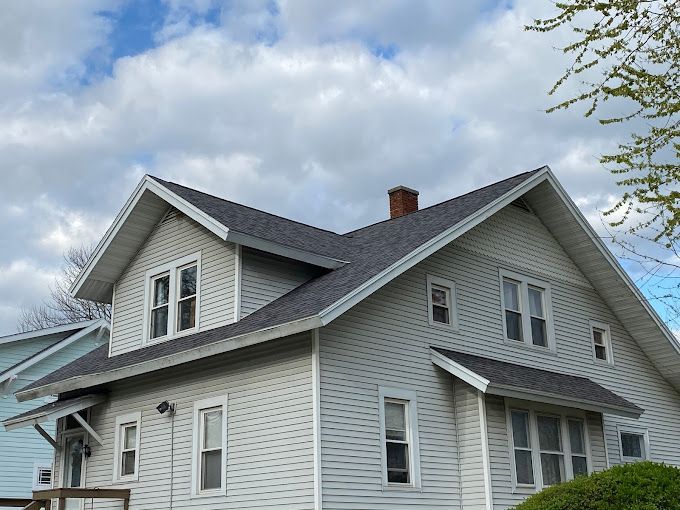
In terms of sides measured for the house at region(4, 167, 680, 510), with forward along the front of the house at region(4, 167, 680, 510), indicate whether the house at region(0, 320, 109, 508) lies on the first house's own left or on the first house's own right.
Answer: on the first house's own right

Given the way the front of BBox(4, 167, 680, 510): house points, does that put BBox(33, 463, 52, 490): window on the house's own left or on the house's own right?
on the house's own right
